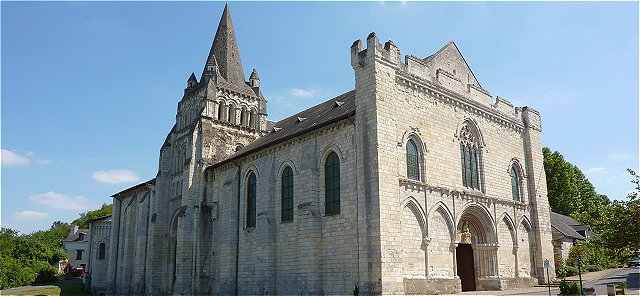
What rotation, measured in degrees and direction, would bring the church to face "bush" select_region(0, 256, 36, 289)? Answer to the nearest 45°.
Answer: approximately 135° to its right

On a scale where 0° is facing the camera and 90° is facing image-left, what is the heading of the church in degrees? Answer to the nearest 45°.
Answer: approximately 315°

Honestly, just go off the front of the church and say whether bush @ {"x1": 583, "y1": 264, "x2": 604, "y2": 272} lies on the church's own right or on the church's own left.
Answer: on the church's own left
